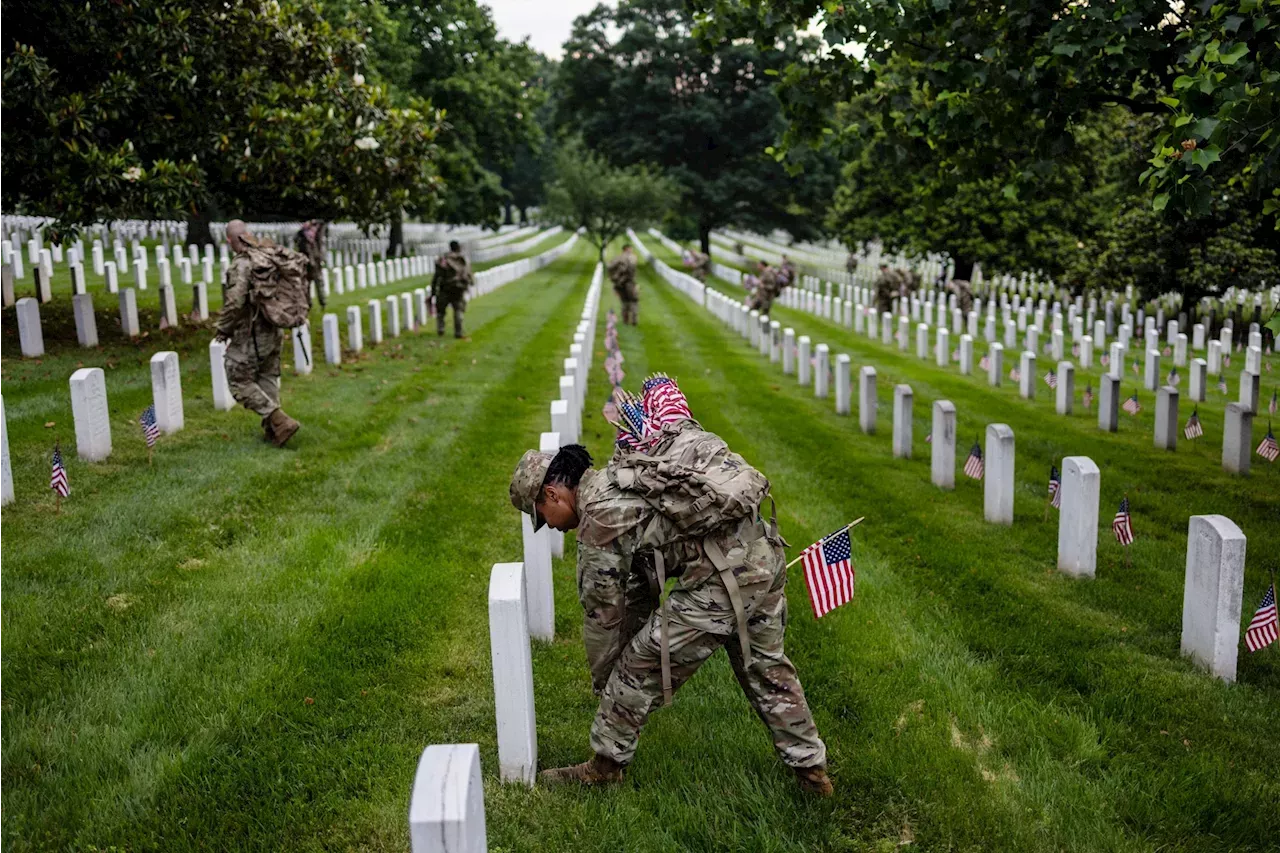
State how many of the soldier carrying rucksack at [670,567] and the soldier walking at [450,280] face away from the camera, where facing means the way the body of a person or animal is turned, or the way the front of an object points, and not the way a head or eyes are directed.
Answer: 1

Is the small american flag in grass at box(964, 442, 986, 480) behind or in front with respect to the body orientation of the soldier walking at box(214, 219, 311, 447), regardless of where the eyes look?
behind

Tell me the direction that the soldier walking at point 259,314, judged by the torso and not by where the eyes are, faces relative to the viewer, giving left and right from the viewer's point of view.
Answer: facing away from the viewer and to the left of the viewer

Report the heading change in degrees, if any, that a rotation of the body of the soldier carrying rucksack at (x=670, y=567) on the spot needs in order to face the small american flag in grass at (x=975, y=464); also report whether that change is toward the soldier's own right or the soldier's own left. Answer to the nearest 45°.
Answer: approximately 135° to the soldier's own right

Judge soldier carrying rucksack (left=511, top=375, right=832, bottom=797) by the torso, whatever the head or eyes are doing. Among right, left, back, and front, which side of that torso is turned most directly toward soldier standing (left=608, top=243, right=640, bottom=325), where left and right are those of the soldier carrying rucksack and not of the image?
right

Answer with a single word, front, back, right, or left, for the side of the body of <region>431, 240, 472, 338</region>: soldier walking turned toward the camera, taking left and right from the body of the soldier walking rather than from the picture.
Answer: back

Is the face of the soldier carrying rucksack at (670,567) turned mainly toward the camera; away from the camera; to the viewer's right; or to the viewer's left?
to the viewer's left

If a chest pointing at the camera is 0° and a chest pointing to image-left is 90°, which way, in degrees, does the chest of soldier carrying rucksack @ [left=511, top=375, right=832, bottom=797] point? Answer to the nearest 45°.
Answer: approximately 90°

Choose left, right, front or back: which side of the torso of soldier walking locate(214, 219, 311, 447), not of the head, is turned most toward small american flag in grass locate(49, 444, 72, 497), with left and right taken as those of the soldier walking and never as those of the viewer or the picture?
left

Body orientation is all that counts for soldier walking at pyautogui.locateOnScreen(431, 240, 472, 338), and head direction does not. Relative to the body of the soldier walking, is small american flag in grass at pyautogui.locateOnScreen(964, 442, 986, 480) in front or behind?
behind

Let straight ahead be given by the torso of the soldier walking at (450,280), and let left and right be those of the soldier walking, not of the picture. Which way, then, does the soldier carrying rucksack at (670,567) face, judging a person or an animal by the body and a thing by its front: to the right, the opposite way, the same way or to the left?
to the left

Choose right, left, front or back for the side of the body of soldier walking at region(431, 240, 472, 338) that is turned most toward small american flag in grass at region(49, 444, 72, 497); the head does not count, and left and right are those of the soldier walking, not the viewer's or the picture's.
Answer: back

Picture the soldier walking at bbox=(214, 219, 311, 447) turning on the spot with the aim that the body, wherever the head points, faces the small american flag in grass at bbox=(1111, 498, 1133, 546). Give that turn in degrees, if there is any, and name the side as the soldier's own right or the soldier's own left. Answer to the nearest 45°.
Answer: approximately 180°

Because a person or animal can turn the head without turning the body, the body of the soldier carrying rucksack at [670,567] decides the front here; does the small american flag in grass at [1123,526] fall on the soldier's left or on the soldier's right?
on the soldier's right

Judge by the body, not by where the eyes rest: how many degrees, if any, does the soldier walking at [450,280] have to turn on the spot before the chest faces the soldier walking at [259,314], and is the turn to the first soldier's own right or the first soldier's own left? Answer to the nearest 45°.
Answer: approximately 180°
